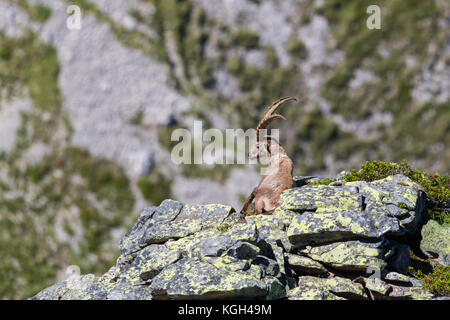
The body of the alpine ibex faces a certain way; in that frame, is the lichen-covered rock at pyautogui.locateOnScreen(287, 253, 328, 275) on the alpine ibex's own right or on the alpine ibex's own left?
on the alpine ibex's own left

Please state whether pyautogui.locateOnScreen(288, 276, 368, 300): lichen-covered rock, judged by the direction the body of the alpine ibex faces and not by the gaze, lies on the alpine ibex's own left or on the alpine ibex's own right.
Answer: on the alpine ibex's own left

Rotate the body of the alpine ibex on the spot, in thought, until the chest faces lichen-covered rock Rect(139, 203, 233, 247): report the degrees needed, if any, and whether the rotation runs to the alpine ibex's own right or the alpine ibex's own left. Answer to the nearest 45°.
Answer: approximately 45° to the alpine ibex's own left

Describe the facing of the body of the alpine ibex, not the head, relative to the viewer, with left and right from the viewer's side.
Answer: facing to the left of the viewer
